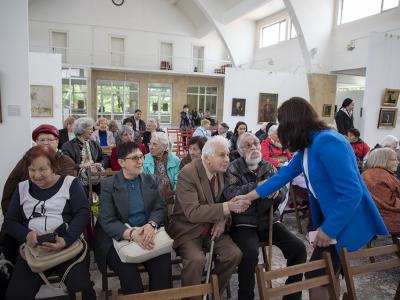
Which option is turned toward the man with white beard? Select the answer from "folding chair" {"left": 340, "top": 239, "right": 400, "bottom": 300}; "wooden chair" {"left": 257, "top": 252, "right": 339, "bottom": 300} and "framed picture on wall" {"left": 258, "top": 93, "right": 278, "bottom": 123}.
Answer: the framed picture on wall

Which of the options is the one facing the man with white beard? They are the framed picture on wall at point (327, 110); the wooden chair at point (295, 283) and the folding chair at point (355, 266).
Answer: the framed picture on wall

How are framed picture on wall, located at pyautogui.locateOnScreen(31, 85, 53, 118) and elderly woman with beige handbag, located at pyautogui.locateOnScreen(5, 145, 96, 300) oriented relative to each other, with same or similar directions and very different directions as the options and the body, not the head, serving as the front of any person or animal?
same or similar directions

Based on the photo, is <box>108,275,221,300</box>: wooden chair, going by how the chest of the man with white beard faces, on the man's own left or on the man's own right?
on the man's own right

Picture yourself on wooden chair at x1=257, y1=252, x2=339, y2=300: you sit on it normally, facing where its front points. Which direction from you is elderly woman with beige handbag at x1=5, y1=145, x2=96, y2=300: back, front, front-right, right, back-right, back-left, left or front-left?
back-right

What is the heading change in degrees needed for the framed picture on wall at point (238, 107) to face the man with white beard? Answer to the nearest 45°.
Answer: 0° — it already faces them

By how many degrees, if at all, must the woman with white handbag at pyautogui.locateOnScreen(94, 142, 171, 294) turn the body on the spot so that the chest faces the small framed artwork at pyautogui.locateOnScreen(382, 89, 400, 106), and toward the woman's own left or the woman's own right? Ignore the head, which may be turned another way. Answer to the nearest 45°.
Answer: approximately 90° to the woman's own left

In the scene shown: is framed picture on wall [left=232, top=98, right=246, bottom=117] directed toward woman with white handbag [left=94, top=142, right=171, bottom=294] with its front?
yes

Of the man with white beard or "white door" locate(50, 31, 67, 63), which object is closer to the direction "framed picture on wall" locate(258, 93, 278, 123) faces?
the man with white beard

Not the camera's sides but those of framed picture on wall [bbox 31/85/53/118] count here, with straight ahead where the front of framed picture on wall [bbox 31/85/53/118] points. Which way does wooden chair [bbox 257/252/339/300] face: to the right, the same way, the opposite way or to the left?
the same way

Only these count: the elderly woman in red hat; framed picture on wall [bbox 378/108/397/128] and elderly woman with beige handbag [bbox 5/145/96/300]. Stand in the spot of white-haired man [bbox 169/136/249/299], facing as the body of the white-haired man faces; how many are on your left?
1

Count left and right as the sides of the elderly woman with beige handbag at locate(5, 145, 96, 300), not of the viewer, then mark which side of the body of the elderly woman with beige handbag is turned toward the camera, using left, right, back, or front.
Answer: front

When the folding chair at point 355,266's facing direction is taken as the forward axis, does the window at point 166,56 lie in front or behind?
behind

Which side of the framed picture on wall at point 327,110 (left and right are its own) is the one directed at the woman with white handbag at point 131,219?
front

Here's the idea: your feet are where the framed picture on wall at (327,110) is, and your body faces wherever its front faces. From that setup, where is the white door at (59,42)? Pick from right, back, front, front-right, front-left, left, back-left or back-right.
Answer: right

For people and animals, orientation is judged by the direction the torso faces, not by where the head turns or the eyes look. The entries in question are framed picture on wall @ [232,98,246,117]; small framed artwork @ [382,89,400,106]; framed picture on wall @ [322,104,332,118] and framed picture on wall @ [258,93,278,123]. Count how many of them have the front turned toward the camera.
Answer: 4

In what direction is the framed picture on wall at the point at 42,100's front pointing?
toward the camera

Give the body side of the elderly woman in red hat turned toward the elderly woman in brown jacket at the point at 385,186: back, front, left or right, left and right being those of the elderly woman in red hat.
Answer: left

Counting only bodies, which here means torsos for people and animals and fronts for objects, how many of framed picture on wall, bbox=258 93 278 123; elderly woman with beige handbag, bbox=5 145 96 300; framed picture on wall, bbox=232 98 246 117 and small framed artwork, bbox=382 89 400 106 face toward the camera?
4

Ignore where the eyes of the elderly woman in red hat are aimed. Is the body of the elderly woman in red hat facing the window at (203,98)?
no
